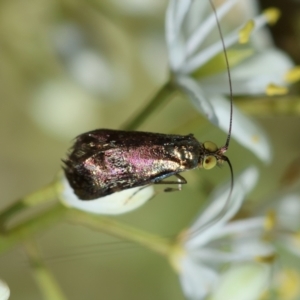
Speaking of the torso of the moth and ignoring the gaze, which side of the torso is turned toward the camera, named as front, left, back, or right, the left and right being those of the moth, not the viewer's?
right
